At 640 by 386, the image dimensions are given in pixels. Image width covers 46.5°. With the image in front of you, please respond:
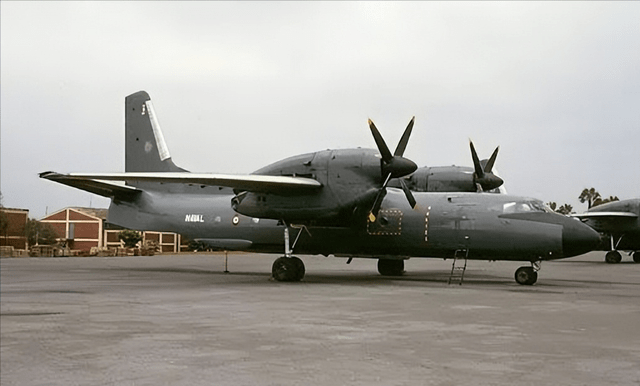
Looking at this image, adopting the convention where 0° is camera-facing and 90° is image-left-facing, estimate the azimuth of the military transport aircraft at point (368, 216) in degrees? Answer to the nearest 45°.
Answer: approximately 315°

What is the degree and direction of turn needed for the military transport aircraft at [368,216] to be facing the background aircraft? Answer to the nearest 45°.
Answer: approximately 90° to its left
